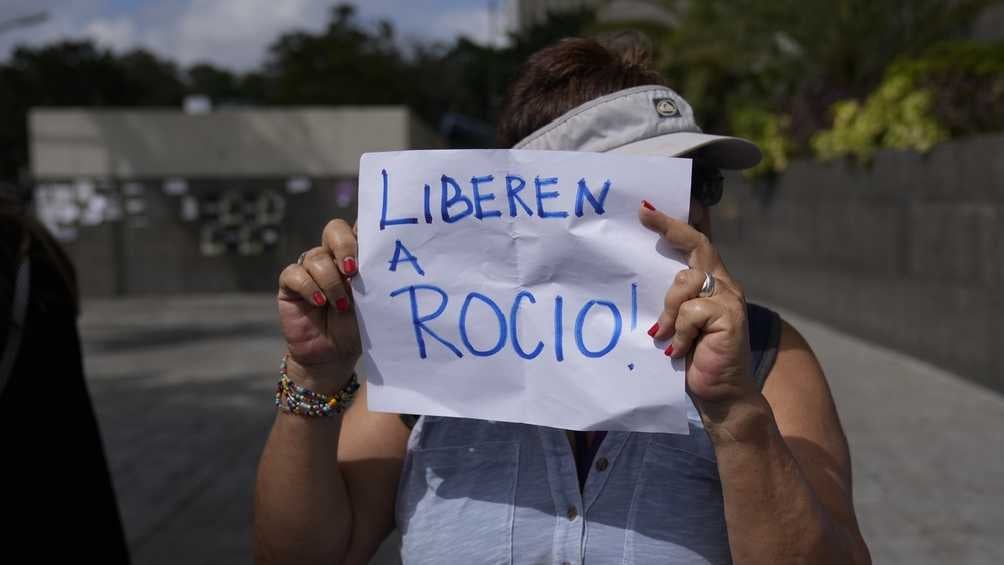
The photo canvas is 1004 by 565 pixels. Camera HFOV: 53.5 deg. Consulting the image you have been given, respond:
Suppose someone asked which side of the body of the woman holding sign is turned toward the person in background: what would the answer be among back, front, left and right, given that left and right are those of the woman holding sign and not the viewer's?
right

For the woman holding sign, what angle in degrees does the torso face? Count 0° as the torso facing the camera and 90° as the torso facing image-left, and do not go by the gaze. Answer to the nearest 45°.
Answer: approximately 0°

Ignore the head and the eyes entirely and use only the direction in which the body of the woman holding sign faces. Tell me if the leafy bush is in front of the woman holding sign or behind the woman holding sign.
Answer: behind
